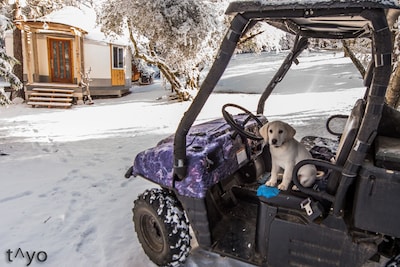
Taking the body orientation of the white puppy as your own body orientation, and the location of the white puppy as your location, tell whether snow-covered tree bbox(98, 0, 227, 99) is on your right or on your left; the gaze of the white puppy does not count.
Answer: on your right

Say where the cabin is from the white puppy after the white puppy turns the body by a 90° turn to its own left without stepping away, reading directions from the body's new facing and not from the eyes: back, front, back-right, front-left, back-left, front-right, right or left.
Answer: back

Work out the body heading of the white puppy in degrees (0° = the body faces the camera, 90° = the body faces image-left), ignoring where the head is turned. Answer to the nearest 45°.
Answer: approximately 45°
